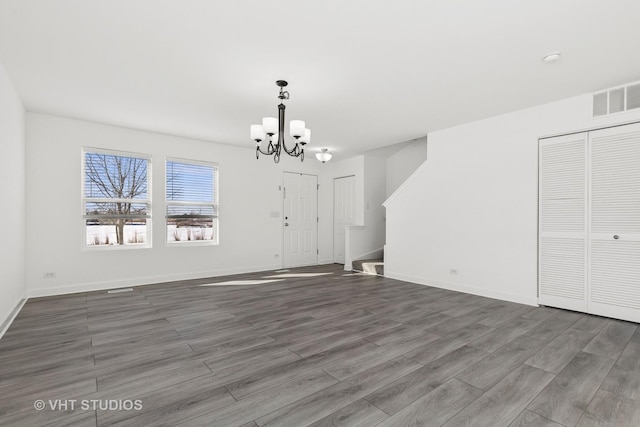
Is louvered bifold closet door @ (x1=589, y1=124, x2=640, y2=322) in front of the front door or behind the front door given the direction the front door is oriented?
in front

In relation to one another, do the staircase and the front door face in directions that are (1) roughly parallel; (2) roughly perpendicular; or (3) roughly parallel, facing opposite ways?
roughly perpendicular

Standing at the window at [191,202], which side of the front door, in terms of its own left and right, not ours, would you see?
right

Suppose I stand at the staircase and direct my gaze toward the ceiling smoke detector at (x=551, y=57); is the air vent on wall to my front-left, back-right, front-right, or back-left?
front-left

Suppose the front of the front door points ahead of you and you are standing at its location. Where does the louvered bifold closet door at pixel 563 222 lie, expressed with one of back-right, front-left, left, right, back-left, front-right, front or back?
front

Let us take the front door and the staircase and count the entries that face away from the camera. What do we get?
0

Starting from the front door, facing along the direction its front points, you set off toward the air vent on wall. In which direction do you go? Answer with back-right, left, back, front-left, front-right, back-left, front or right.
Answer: front

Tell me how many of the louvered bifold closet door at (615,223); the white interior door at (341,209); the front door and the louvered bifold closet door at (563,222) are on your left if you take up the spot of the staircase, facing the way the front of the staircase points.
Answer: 2

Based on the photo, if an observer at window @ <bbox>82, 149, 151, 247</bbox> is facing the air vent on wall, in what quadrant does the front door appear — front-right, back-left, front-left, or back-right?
front-left

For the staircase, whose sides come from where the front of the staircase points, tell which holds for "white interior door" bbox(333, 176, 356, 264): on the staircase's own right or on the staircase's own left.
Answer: on the staircase's own right

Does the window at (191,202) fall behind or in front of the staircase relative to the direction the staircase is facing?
in front
